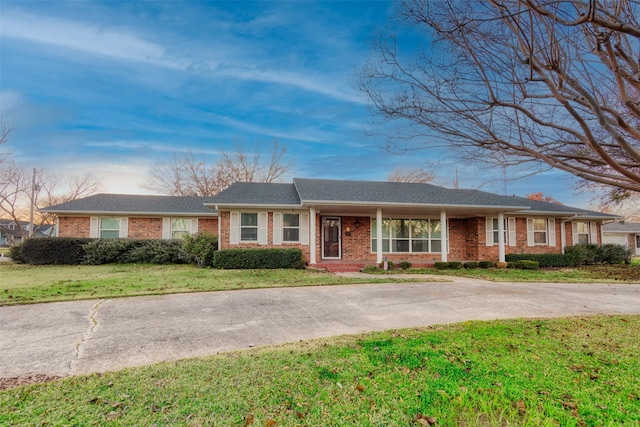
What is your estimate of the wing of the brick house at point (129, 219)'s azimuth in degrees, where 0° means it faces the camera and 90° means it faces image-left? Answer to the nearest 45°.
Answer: approximately 0°

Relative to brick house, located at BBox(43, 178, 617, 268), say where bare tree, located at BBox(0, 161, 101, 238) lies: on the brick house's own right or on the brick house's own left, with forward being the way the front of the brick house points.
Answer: on the brick house's own right

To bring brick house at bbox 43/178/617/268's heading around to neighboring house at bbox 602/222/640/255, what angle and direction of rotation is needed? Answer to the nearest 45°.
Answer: approximately 135° to its left

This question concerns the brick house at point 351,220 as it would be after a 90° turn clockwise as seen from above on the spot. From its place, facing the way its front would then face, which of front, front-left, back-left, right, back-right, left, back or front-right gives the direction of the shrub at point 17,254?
front

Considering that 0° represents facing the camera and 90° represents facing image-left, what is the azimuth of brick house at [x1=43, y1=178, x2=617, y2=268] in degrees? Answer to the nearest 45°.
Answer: approximately 0°
